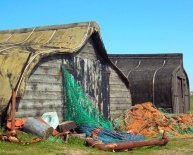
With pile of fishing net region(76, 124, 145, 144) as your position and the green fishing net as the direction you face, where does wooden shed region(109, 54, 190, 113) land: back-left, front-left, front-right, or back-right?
front-right

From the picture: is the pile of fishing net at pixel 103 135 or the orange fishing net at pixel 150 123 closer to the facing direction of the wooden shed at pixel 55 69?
the pile of fishing net

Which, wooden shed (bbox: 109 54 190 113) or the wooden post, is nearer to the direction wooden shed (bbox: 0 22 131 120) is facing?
the wooden post

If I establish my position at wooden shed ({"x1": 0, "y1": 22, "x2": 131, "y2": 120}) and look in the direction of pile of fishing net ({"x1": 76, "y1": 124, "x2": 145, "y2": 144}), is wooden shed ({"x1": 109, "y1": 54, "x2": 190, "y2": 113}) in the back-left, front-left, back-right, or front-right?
back-left

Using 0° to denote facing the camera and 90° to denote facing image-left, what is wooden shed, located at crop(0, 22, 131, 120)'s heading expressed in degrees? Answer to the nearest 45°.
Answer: approximately 315°

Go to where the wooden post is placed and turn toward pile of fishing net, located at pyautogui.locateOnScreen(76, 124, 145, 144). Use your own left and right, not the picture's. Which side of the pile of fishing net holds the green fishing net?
left

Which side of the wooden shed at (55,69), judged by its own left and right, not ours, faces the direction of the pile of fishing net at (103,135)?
front

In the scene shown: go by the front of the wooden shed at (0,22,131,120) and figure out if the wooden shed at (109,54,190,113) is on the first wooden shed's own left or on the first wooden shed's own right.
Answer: on the first wooden shed's own left
